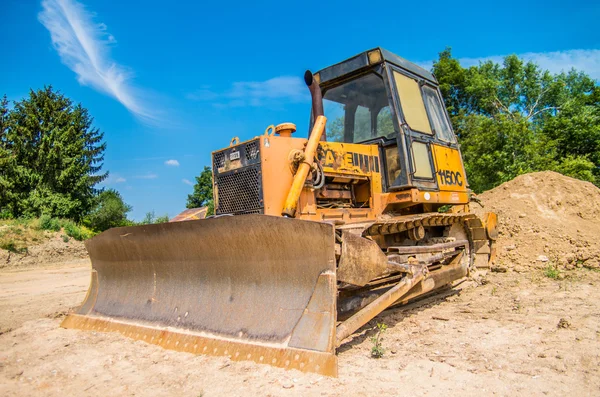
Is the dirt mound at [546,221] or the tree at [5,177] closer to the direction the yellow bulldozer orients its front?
the tree

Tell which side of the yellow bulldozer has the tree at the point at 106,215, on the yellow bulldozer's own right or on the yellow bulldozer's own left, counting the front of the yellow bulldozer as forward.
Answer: on the yellow bulldozer's own right

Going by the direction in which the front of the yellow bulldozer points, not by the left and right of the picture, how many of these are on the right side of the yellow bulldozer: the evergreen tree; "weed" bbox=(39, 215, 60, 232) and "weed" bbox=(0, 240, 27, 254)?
3

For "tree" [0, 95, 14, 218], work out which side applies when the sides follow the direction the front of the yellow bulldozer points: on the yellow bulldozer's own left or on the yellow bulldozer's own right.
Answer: on the yellow bulldozer's own right

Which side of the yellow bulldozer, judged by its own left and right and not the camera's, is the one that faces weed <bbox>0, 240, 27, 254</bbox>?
right

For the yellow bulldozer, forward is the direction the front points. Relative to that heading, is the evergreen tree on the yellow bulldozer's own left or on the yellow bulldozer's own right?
on the yellow bulldozer's own right

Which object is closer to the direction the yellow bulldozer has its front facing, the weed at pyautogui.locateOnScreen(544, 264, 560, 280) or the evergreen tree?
the evergreen tree

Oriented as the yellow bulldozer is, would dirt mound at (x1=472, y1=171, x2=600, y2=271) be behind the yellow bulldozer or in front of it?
behind

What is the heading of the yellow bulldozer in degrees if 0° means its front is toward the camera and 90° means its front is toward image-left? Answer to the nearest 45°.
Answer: approximately 45°

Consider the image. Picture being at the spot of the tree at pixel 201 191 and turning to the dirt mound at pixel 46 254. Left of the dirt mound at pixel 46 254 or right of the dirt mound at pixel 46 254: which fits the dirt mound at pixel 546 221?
left
